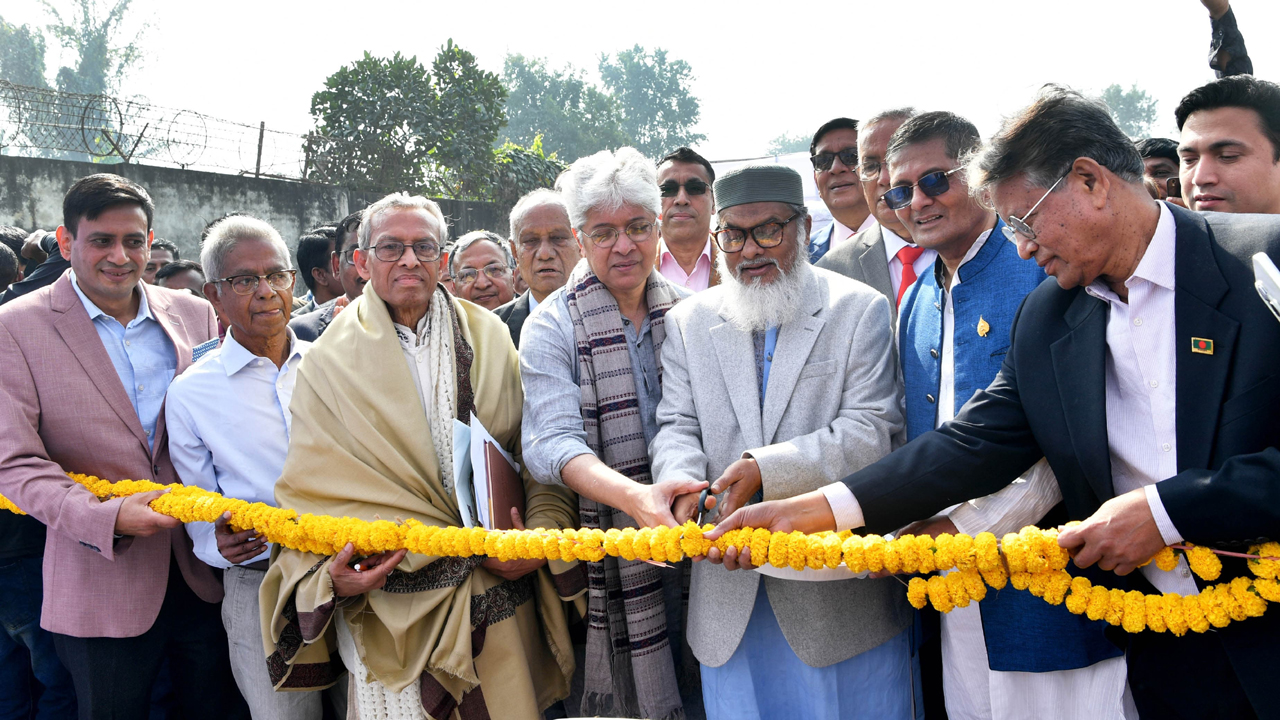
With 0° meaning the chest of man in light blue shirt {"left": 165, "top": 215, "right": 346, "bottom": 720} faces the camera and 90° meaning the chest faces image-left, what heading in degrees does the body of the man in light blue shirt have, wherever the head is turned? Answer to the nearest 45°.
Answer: approximately 315°

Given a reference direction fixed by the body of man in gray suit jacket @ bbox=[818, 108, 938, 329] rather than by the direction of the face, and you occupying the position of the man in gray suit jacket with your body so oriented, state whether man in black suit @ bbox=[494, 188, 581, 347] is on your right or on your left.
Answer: on your right

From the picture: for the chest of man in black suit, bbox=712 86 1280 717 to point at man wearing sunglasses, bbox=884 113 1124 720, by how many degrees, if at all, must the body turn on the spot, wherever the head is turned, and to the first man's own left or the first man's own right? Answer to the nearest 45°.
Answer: approximately 90° to the first man's own right

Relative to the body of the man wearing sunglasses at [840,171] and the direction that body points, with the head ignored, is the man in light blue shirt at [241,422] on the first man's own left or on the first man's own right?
on the first man's own right

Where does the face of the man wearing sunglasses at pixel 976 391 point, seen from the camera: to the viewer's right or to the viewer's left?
to the viewer's left

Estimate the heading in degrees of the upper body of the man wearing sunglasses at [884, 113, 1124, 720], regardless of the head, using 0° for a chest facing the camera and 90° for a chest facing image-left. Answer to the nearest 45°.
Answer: approximately 45°

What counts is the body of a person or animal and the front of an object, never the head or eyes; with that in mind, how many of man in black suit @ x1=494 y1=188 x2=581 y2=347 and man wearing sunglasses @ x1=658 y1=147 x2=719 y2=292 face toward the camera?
2

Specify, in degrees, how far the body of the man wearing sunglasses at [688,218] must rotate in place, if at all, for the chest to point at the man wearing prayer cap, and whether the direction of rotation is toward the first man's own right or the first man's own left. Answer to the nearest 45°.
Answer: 0° — they already face them
